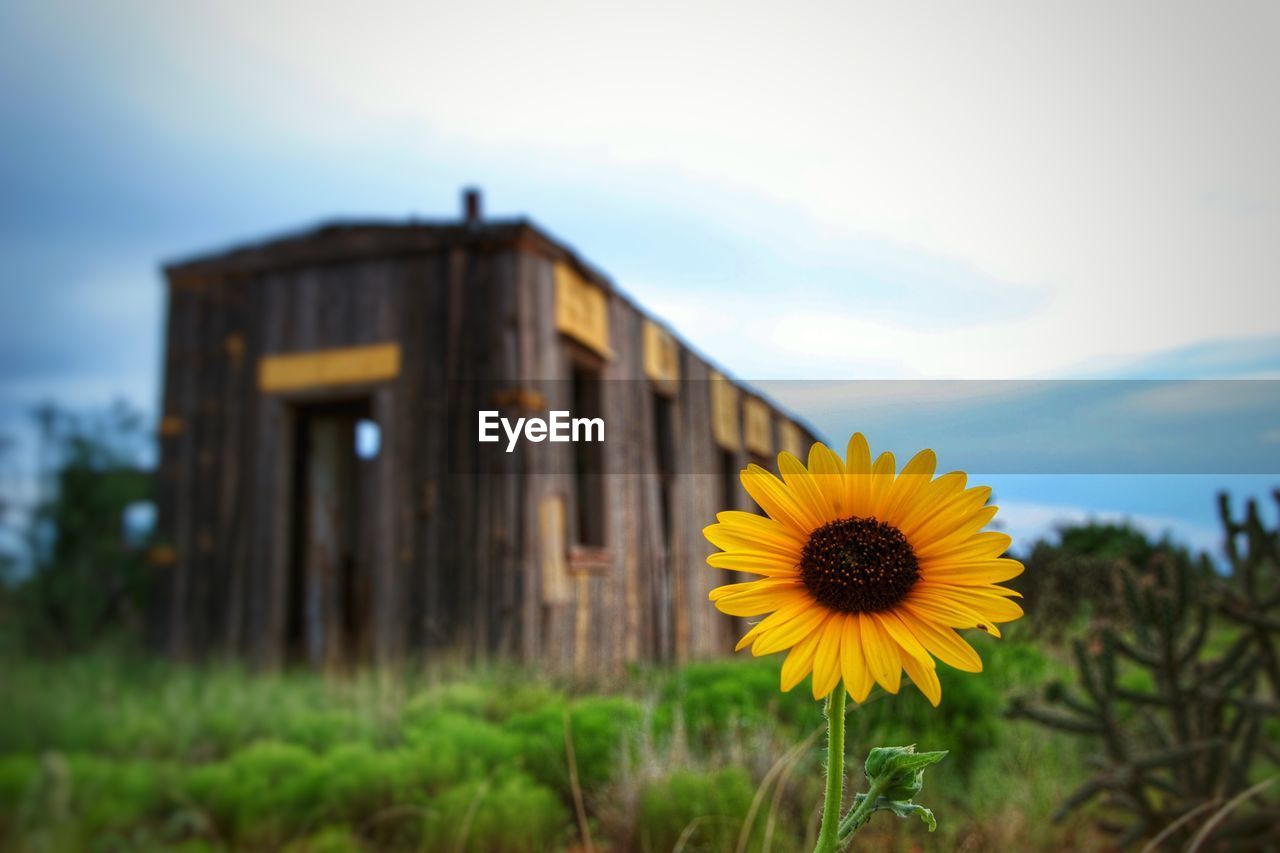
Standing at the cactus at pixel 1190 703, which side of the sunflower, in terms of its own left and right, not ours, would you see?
back

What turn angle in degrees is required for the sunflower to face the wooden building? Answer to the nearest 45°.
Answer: approximately 135° to its right

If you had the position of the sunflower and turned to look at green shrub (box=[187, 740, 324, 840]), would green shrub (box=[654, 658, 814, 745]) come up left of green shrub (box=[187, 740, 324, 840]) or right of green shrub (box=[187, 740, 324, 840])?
right

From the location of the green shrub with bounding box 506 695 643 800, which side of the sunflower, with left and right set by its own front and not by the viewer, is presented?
back

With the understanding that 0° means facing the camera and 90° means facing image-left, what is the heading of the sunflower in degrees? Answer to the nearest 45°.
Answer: approximately 0°

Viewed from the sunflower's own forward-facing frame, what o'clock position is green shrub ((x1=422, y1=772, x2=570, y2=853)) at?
The green shrub is roughly at 5 o'clock from the sunflower.

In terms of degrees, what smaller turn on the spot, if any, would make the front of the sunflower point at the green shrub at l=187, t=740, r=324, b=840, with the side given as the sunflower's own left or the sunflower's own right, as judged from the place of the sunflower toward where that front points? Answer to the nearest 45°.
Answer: approximately 135° to the sunflower's own right

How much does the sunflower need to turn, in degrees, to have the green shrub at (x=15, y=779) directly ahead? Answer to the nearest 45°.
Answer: approximately 135° to its right

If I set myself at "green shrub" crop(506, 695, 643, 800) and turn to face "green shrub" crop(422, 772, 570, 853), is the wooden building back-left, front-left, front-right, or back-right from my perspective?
back-right
